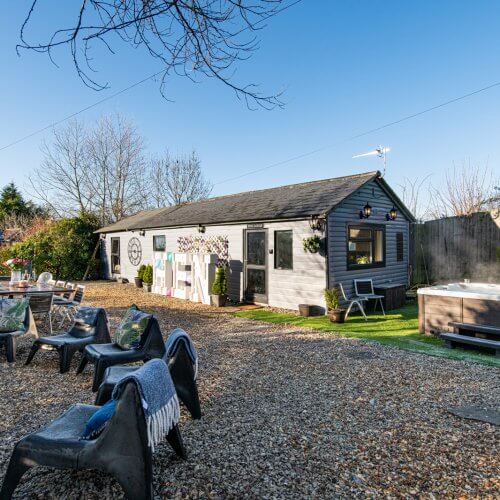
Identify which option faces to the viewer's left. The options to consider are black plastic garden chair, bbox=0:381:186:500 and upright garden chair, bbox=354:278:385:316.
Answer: the black plastic garden chair

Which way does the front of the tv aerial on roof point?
to the viewer's left

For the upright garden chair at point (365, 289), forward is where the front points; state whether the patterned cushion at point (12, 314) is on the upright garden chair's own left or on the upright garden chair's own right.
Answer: on the upright garden chair's own right

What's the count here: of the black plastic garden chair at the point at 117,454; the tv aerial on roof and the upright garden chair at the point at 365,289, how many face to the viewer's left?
2

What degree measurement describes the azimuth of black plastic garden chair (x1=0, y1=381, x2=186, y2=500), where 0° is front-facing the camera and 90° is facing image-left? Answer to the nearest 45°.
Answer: approximately 90°
